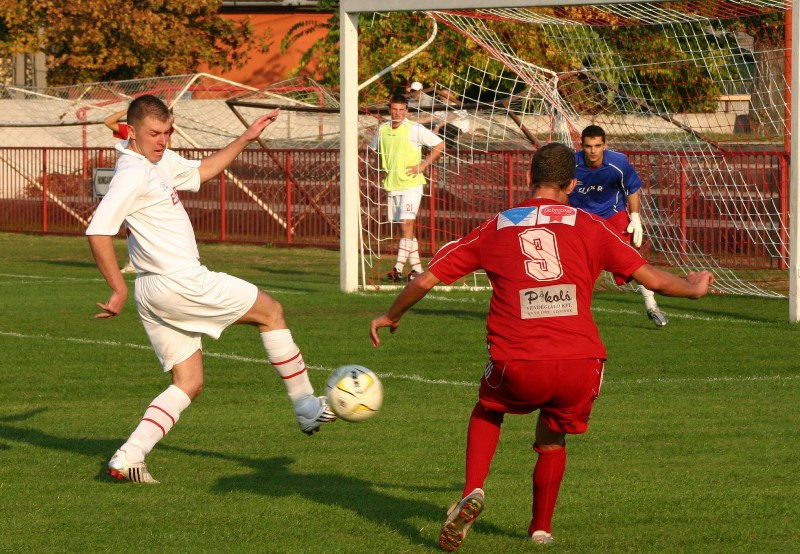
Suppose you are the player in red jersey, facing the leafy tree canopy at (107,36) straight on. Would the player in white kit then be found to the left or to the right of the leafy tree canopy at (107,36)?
left

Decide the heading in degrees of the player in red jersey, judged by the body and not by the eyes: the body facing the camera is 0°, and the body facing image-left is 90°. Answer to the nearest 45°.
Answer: approximately 180°

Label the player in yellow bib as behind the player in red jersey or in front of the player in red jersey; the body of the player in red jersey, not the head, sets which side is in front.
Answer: in front

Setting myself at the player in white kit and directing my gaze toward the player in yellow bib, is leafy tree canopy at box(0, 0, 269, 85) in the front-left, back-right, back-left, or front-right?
front-left

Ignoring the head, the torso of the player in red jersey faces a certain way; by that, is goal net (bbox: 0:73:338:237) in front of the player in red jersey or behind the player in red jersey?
in front

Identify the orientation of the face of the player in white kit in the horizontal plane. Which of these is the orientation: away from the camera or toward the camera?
toward the camera

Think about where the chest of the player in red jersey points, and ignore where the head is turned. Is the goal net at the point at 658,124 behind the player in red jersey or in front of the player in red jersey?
in front

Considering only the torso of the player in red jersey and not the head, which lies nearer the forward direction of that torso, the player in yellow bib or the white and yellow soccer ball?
the player in yellow bib

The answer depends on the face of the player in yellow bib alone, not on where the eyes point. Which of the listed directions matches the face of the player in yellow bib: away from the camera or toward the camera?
toward the camera

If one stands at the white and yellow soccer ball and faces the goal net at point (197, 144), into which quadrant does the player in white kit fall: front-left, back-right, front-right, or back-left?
front-left

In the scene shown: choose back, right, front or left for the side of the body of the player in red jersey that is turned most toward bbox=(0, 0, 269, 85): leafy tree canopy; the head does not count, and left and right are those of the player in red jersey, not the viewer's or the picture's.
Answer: front

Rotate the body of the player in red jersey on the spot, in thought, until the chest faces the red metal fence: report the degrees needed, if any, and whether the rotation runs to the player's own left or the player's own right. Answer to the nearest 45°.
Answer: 0° — they already face it

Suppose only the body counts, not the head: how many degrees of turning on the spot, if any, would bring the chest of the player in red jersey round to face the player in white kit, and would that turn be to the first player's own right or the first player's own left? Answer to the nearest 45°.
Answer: approximately 45° to the first player's own left
